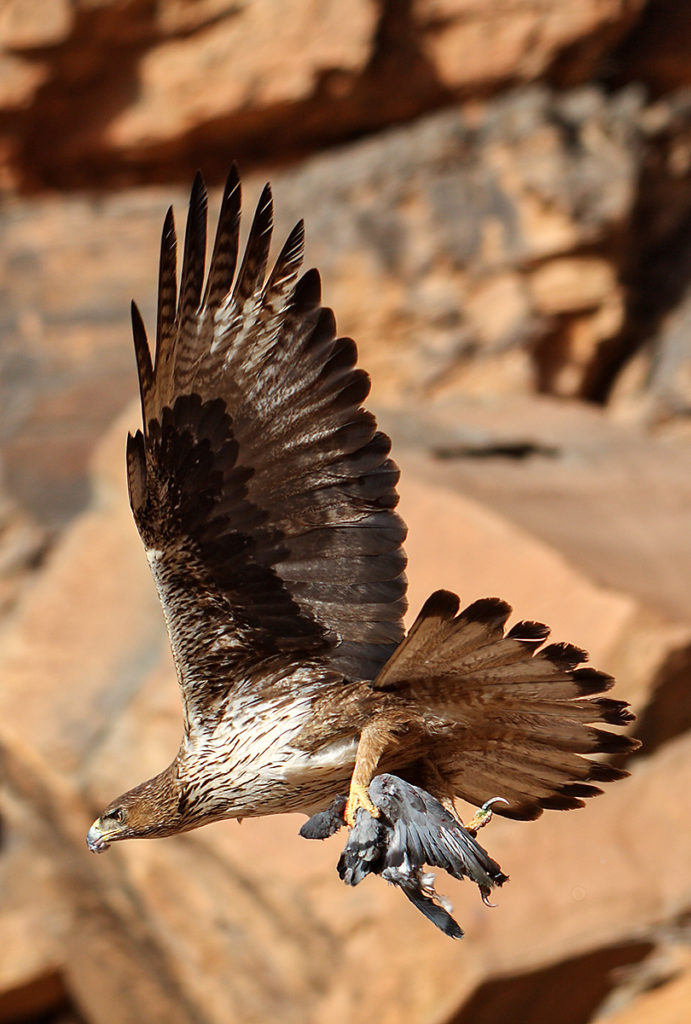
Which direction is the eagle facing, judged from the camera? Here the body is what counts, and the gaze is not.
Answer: to the viewer's left
